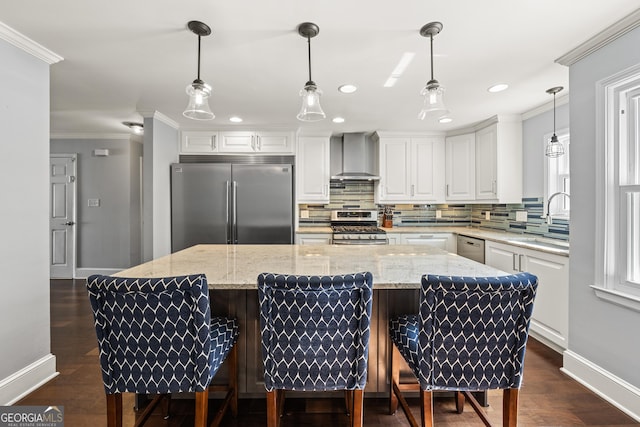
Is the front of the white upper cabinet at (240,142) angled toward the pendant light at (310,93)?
yes

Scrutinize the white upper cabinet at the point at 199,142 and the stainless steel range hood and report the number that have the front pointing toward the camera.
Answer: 2

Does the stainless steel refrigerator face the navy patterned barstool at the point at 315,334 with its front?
yes

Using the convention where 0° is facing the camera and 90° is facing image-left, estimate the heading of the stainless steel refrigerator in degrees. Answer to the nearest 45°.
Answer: approximately 0°

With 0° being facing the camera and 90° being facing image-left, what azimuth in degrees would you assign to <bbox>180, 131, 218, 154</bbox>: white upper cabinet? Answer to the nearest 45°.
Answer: approximately 0°

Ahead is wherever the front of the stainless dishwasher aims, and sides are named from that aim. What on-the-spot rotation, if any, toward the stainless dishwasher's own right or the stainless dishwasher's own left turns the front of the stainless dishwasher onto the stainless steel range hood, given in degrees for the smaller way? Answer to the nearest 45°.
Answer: approximately 45° to the stainless dishwasher's own right

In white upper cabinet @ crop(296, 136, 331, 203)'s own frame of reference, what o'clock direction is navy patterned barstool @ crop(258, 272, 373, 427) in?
The navy patterned barstool is roughly at 12 o'clock from the white upper cabinet.

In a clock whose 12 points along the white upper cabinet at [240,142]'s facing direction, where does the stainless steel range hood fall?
The stainless steel range hood is roughly at 9 o'clock from the white upper cabinet.

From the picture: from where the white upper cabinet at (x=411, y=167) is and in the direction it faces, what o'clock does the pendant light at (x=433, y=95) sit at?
The pendant light is roughly at 12 o'clock from the white upper cabinet.

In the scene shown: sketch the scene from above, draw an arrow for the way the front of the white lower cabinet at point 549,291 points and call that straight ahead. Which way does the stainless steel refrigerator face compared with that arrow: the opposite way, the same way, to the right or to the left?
to the left
